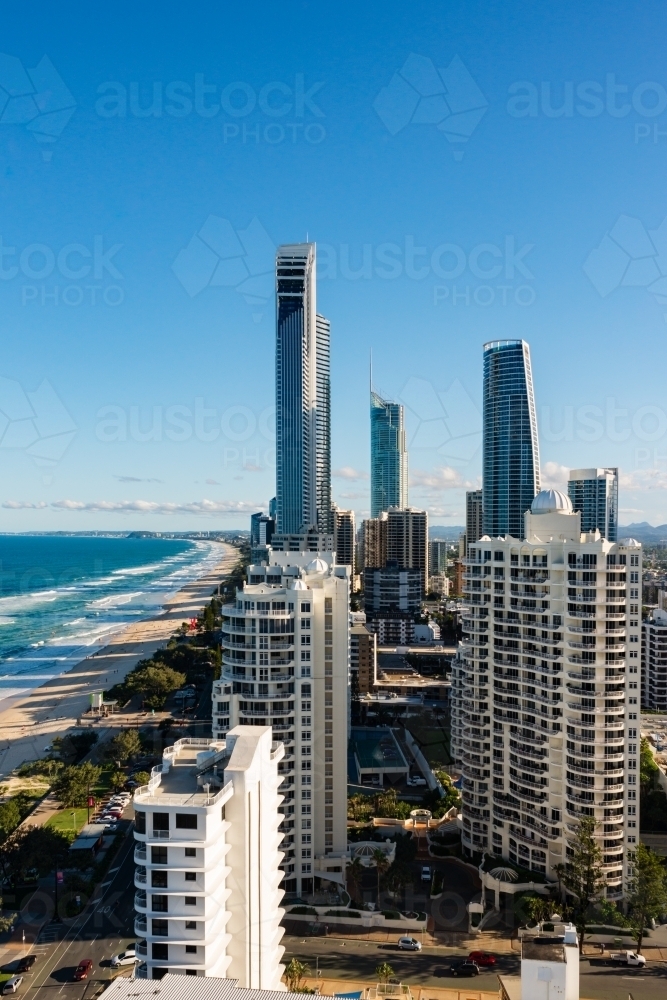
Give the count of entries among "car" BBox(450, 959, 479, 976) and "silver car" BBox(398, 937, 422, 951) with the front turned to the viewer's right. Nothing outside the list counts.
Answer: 1

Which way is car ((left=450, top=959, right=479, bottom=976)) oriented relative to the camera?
to the viewer's left

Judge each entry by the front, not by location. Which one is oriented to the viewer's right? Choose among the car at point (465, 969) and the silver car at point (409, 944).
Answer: the silver car

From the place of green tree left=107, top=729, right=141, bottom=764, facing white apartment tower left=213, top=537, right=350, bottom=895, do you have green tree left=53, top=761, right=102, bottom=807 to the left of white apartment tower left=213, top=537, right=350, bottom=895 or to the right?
right

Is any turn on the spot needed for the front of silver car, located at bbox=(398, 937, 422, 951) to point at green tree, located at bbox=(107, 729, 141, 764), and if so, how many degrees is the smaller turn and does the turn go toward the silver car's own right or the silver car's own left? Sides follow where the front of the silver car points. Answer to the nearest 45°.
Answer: approximately 135° to the silver car's own left

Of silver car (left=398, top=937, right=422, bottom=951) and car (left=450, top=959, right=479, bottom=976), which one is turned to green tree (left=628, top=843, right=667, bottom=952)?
the silver car

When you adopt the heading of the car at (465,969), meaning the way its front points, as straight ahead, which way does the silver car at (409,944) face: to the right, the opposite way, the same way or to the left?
the opposite way

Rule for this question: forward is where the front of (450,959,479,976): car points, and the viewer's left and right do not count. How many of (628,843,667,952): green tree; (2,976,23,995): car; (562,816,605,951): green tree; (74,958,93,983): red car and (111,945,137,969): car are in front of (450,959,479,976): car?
3

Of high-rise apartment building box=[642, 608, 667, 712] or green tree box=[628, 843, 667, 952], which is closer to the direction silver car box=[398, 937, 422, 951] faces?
the green tree

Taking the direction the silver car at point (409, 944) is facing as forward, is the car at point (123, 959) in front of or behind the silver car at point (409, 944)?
behind

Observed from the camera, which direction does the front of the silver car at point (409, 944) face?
facing to the right of the viewer
